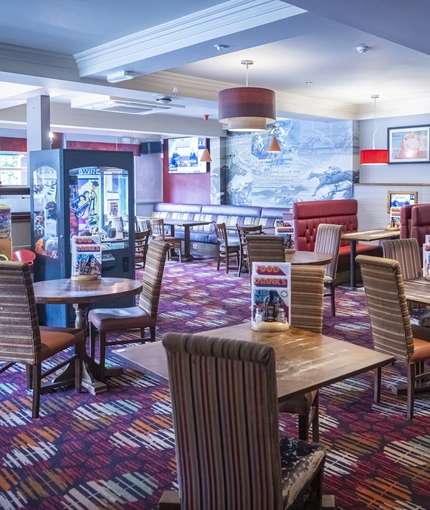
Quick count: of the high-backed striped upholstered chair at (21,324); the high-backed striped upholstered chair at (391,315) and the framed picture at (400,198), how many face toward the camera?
1

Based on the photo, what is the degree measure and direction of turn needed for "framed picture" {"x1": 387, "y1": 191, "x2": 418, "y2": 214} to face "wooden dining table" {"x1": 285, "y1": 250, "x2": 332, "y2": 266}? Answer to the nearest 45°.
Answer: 0° — it already faces it

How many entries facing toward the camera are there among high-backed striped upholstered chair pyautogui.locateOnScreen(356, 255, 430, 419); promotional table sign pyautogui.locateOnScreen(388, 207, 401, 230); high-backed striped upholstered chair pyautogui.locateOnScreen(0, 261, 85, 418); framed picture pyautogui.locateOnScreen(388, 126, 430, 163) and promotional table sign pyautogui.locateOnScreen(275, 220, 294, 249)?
3

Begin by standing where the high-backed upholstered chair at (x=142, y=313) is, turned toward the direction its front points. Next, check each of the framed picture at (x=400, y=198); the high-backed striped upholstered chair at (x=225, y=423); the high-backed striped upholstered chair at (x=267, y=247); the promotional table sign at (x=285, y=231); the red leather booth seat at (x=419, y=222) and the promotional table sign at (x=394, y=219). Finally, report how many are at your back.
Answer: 5

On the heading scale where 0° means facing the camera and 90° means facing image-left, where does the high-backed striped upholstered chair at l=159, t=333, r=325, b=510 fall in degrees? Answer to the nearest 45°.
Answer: approximately 225°

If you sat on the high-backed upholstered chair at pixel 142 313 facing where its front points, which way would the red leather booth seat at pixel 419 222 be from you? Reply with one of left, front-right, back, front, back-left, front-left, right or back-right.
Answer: back

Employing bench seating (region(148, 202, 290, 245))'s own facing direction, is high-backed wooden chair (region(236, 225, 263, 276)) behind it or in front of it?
in front

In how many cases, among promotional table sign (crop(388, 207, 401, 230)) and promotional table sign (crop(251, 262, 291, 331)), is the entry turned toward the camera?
2

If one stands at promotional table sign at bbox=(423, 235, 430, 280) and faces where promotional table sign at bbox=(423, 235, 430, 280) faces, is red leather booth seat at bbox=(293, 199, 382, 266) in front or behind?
behind

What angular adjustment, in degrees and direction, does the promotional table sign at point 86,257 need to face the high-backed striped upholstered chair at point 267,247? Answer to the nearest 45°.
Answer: approximately 135° to its left

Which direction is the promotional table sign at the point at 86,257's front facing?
toward the camera

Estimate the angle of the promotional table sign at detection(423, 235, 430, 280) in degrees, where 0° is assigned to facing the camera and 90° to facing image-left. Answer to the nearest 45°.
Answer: approximately 0°

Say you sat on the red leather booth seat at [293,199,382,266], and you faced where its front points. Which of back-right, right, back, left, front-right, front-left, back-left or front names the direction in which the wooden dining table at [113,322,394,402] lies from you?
front-right

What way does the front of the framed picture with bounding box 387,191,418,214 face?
toward the camera

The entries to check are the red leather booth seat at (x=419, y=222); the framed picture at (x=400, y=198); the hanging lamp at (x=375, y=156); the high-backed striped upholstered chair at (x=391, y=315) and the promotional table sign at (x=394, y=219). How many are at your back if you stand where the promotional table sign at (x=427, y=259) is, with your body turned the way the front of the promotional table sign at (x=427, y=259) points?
4

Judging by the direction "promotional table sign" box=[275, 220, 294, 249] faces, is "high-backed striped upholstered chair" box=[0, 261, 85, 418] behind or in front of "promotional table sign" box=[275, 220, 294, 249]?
in front

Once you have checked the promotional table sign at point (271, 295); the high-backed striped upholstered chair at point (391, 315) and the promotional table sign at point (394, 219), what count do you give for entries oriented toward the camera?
2
